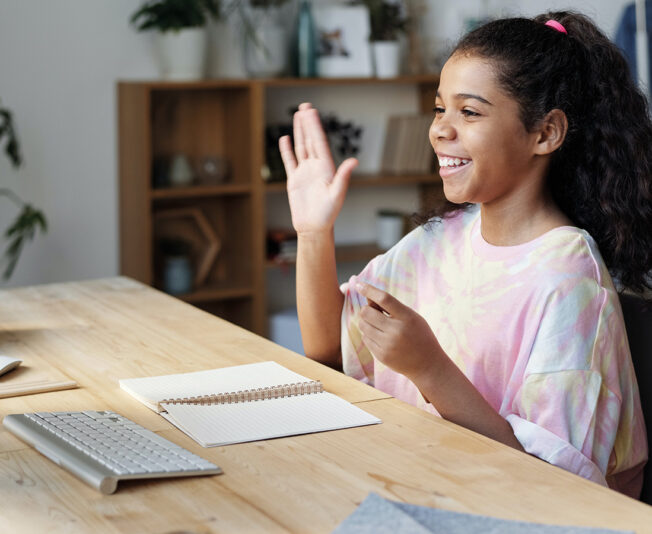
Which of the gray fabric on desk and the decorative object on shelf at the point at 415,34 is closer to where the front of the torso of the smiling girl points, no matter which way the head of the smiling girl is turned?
the gray fabric on desk

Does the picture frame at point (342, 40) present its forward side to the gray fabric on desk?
yes

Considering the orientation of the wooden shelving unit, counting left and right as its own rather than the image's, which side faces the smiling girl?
front

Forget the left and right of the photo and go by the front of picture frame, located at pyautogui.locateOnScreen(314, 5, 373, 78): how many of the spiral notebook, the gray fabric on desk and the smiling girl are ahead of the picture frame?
3

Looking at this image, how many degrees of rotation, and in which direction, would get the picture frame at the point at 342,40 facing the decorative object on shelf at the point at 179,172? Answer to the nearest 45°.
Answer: approximately 45° to its right
